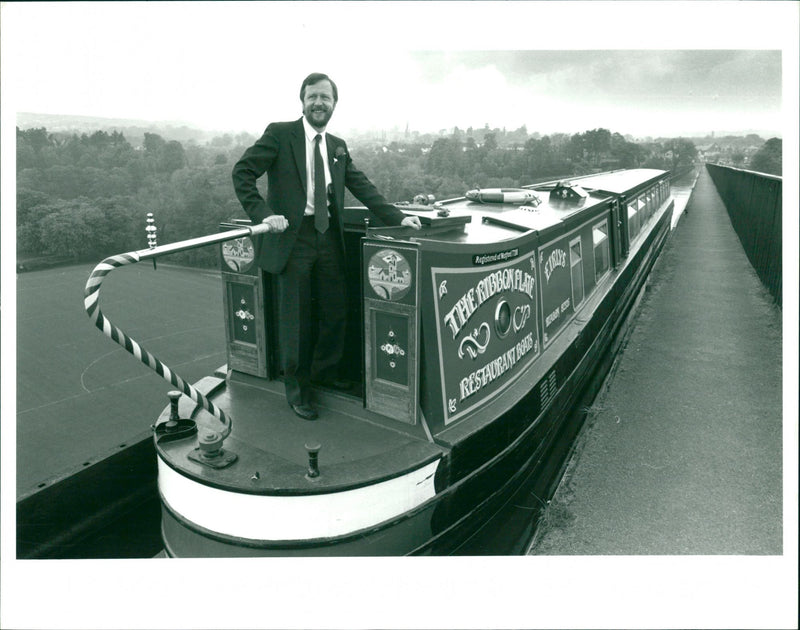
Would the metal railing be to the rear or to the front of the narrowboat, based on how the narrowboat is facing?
to the front

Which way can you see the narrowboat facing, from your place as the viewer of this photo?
facing away from the viewer and to the right of the viewer
